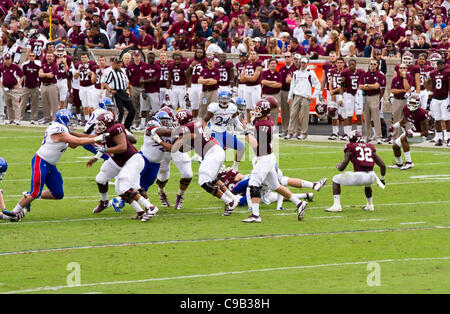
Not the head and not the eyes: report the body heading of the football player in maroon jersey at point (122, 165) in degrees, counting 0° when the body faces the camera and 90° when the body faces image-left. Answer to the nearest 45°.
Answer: approximately 90°

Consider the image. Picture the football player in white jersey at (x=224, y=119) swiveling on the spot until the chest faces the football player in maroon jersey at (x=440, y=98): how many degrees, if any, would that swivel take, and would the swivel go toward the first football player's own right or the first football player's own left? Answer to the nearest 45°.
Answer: approximately 135° to the first football player's own left

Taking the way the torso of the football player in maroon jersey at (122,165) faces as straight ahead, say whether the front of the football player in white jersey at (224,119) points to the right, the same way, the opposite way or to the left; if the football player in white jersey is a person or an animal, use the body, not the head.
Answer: to the left

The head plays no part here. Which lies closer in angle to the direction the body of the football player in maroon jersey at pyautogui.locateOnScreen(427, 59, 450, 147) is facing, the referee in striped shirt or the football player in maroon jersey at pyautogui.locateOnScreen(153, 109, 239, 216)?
the football player in maroon jersey

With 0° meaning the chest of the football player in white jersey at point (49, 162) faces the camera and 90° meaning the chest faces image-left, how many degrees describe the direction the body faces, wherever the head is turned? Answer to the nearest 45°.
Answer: approximately 270°

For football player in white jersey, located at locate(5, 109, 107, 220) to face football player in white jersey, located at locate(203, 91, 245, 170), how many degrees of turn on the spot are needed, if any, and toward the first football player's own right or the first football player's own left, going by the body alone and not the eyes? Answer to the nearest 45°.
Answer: approximately 45° to the first football player's own left

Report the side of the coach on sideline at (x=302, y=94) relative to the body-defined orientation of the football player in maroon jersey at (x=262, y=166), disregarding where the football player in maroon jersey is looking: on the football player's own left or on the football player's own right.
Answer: on the football player's own right

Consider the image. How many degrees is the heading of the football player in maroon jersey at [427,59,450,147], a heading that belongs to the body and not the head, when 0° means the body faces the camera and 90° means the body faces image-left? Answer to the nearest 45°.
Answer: approximately 0°

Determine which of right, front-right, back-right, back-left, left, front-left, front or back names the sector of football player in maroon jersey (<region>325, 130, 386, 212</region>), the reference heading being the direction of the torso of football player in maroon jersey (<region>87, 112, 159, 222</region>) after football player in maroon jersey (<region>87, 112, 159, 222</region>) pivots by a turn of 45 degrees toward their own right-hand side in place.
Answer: back-right
